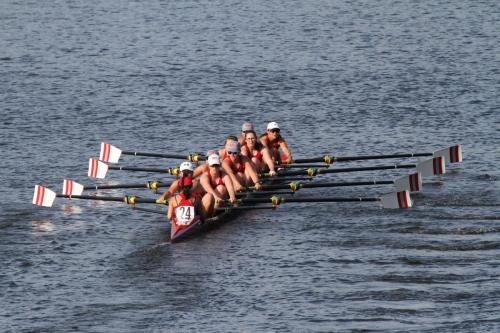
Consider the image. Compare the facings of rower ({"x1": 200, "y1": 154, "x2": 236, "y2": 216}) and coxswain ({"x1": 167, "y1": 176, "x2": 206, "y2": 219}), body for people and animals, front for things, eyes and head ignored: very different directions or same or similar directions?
very different directions

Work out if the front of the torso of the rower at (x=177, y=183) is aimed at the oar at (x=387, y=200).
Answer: no

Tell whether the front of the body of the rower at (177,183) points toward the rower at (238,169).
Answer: no

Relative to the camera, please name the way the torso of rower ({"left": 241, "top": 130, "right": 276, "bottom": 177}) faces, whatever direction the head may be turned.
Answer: toward the camera

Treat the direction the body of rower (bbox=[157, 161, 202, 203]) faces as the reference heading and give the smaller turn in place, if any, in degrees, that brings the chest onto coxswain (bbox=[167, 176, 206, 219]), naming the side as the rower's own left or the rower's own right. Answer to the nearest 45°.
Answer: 0° — they already face them

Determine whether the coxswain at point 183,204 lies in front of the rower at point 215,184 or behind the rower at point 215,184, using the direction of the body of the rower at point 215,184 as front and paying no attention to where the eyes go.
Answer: in front

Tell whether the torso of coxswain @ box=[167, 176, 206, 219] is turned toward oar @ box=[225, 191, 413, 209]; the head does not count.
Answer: no

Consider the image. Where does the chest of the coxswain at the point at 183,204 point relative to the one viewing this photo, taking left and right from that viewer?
facing away from the viewer

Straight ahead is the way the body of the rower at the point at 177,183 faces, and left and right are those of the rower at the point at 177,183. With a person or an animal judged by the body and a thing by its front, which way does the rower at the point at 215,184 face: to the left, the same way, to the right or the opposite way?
the same way

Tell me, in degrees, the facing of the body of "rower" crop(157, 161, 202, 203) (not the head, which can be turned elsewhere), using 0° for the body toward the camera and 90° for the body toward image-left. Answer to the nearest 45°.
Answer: approximately 0°

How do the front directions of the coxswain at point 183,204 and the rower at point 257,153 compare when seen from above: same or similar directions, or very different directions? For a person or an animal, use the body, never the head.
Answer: very different directions

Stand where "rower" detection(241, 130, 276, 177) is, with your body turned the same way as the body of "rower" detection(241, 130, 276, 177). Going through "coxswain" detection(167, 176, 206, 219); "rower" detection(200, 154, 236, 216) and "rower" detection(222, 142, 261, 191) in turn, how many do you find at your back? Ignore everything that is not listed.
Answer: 0

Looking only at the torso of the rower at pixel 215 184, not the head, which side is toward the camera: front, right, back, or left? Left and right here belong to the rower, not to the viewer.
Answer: front

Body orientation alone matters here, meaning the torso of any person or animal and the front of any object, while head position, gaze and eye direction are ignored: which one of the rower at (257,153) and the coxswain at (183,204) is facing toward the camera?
the rower at (257,153)

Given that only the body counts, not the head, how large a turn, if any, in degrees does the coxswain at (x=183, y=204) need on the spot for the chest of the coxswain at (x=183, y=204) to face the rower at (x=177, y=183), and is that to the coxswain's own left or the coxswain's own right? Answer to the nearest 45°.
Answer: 0° — they already face them

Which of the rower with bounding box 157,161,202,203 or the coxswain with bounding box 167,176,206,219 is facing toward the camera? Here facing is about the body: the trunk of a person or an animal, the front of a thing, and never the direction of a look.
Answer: the rower with bounding box 157,161,202,203

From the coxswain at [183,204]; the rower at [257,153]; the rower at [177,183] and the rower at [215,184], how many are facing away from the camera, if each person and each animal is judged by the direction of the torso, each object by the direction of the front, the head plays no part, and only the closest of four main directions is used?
1
